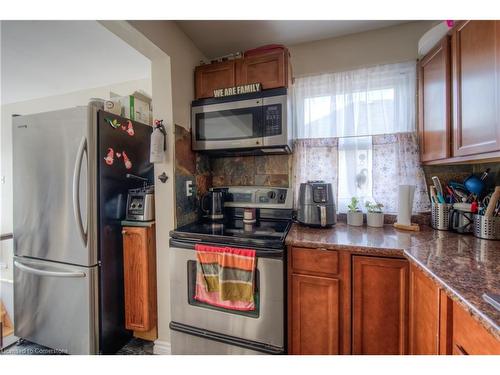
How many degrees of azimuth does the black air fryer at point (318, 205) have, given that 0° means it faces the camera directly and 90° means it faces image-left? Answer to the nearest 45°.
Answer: approximately 0°

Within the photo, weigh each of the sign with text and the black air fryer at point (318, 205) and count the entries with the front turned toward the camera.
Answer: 2

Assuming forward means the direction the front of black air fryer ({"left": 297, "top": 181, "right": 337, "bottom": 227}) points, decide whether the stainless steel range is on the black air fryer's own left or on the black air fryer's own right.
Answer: on the black air fryer's own right

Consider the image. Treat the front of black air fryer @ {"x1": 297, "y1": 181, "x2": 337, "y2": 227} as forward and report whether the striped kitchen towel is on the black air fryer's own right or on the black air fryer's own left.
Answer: on the black air fryer's own right
